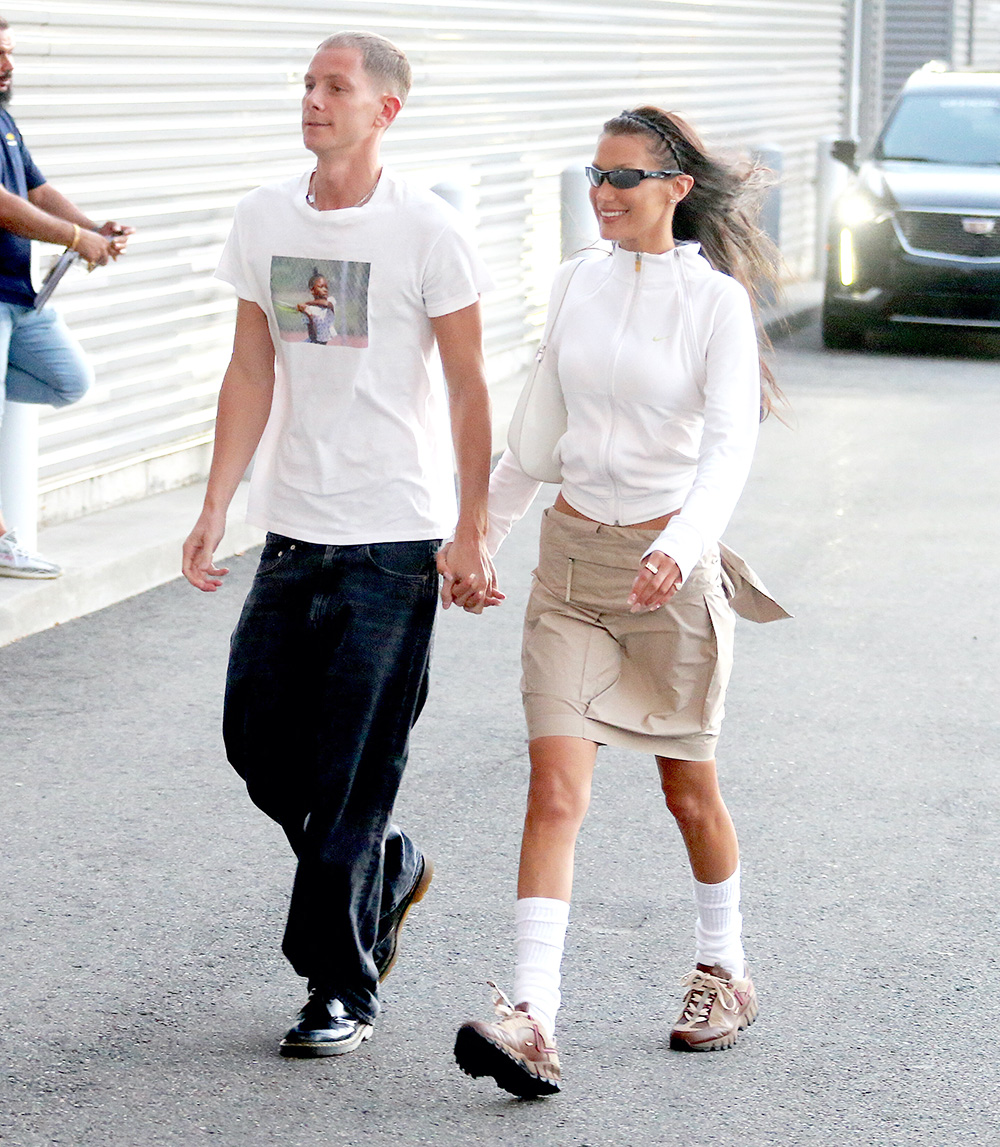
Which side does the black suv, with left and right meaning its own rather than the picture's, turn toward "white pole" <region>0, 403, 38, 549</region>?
front

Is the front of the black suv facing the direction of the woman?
yes

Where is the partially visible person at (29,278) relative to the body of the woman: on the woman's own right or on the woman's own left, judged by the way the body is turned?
on the woman's own right

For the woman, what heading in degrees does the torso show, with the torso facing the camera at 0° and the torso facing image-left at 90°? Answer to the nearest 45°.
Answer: approximately 45°

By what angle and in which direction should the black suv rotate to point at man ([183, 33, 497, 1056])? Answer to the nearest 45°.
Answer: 0° — it already faces them

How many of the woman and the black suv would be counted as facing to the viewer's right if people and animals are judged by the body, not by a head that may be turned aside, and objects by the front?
0

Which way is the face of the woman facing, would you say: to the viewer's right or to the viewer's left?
to the viewer's left

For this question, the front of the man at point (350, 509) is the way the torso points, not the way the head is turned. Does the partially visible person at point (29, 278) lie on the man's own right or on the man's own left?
on the man's own right
